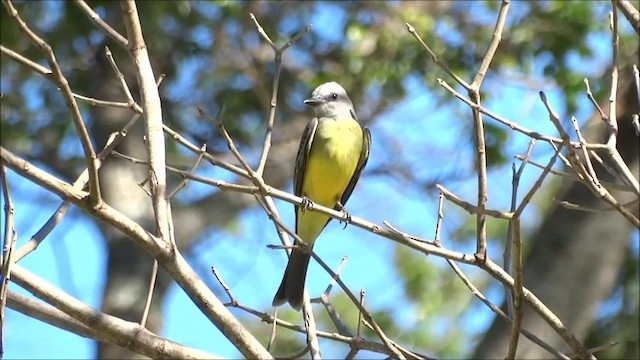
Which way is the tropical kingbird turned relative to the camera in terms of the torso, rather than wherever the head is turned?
toward the camera
